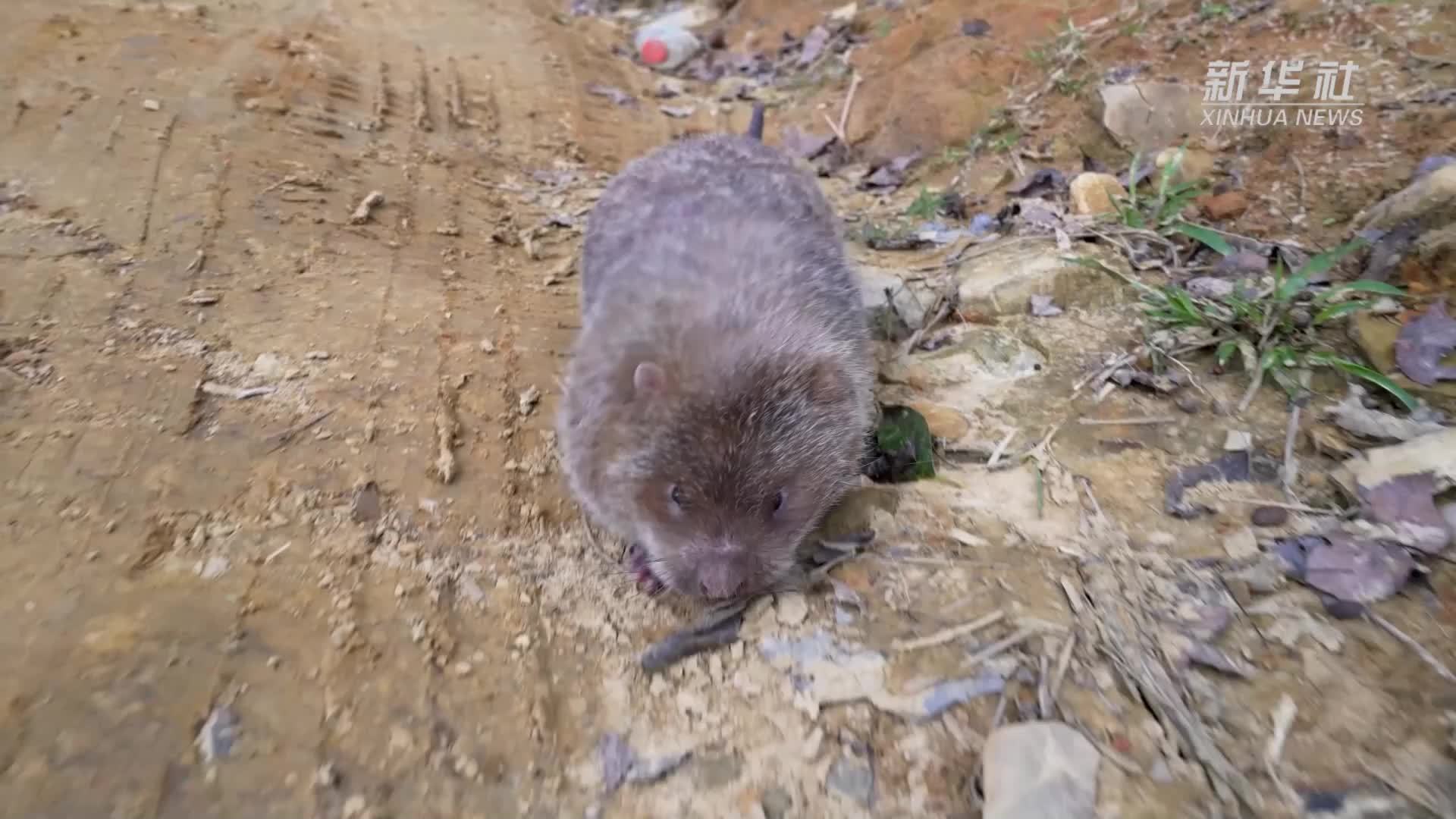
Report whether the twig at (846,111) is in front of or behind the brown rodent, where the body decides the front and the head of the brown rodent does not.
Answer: behind

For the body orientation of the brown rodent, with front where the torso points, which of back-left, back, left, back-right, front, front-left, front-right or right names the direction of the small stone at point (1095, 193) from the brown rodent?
back-left

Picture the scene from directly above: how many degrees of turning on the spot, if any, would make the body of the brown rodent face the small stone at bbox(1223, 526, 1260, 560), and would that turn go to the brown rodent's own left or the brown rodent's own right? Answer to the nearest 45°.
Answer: approximately 90° to the brown rodent's own left

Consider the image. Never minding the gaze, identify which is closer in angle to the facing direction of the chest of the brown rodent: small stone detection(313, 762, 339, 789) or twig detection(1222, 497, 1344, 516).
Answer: the small stone

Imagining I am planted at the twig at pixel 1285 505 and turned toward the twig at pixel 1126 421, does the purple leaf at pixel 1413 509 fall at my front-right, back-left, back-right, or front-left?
back-right

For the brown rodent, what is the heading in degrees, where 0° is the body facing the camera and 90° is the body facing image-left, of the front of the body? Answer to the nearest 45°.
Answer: approximately 0°

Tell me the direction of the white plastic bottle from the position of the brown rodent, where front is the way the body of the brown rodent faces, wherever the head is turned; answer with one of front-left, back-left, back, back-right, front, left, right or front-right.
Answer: back

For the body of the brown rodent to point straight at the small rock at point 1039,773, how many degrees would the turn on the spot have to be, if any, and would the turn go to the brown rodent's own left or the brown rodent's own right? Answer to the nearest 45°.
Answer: approximately 45° to the brown rodent's own left

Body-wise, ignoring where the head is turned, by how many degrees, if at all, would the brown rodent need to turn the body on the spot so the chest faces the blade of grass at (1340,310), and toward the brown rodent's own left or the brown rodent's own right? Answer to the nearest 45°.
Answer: approximately 90° to the brown rodent's own left

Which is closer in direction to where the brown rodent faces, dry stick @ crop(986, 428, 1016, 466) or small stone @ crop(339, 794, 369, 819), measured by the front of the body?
the small stone

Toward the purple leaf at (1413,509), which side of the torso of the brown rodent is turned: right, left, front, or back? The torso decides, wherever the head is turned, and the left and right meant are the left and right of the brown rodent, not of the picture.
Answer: left
